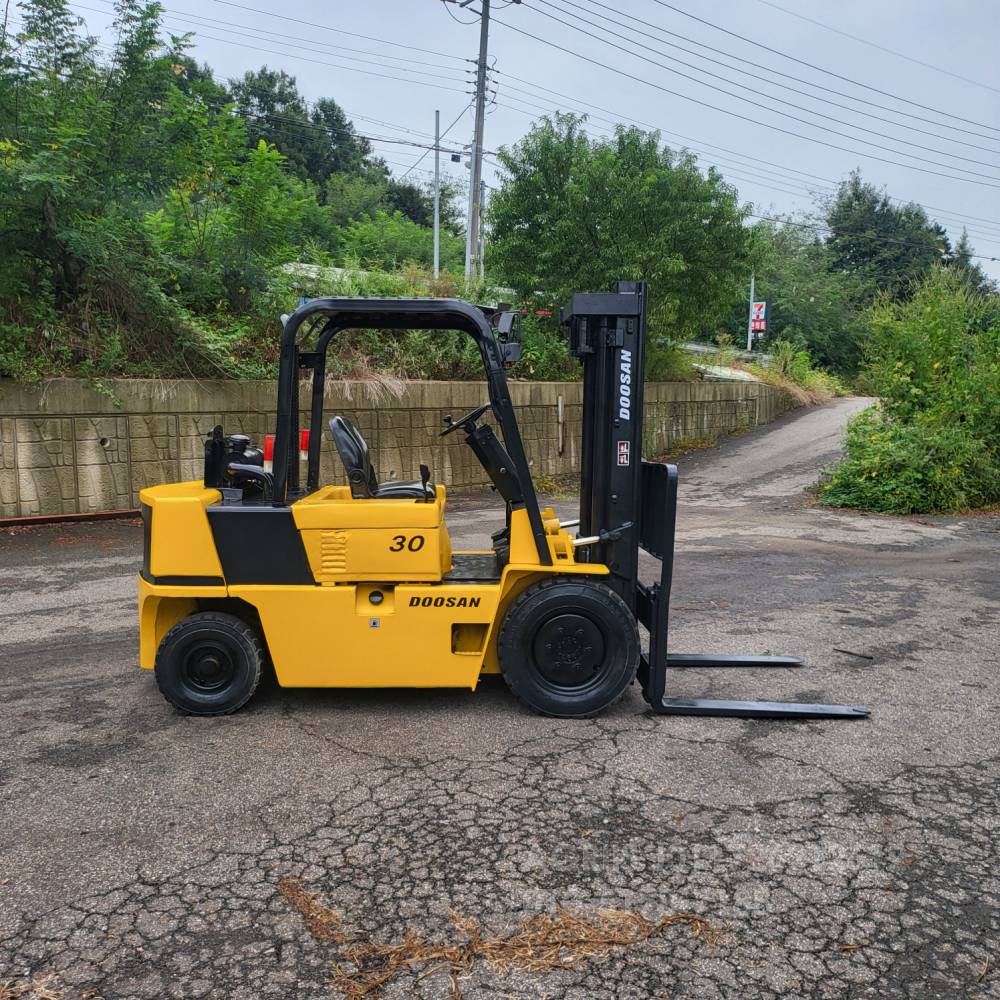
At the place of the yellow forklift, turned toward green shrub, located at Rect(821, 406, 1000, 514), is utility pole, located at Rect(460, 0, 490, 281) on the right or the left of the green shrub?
left

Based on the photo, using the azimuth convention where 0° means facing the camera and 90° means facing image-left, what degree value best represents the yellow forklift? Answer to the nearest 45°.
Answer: approximately 270°

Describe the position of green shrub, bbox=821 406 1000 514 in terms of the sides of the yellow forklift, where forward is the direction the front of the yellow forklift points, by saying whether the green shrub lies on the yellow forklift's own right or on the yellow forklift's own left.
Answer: on the yellow forklift's own left

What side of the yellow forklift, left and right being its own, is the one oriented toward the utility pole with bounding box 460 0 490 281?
left

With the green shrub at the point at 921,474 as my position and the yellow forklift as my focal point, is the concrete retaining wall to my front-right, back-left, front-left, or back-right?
front-right

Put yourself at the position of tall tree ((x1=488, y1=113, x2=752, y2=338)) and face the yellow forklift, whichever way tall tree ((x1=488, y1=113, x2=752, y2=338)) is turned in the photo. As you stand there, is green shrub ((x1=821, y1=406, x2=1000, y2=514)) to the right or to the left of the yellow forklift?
left

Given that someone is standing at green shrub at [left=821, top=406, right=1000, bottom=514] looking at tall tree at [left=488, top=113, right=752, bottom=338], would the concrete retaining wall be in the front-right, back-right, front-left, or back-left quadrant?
front-left
